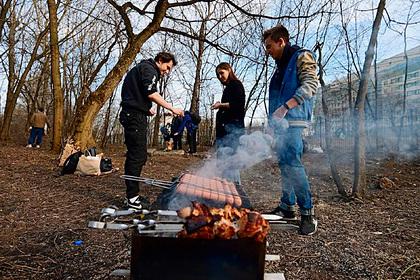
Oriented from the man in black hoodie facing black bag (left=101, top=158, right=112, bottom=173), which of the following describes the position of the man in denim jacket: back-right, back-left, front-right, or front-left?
back-right

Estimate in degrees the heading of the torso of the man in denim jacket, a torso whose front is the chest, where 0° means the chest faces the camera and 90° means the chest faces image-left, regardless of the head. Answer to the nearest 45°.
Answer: approximately 45°

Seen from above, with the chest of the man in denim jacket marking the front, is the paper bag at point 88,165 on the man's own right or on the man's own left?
on the man's own right

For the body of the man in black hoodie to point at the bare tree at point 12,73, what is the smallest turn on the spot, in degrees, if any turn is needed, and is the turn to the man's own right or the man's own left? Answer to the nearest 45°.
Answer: approximately 135° to the man's own left

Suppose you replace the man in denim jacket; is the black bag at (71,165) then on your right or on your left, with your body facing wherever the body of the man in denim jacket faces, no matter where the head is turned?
on your right

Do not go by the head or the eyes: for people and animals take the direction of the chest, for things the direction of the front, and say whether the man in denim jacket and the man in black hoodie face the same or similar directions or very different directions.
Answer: very different directions

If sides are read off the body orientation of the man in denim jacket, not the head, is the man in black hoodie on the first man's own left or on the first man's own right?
on the first man's own right

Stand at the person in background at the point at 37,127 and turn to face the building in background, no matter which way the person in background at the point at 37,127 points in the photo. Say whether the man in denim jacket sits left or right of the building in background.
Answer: right

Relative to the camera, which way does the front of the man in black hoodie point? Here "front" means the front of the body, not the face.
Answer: to the viewer's right

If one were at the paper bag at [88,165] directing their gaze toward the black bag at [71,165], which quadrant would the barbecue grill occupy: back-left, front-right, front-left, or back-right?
back-left

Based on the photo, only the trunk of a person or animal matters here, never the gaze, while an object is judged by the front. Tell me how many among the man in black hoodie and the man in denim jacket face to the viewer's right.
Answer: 1
